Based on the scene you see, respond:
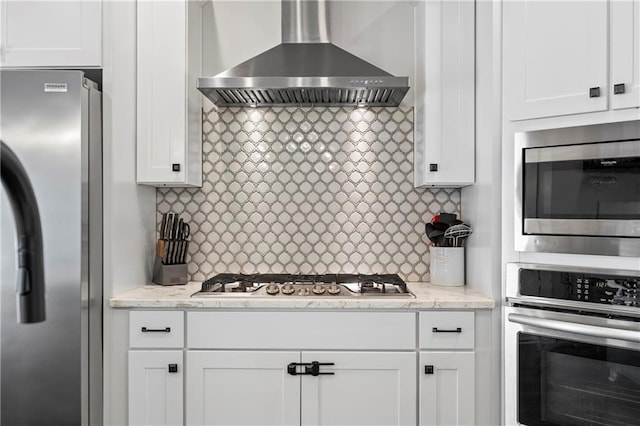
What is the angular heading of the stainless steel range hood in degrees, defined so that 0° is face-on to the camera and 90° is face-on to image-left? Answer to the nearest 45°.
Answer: approximately 0°

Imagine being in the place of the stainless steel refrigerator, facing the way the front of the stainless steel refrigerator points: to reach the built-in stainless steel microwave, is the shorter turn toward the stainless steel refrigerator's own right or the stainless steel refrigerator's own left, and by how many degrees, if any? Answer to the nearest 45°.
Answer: approximately 45° to the stainless steel refrigerator's own left

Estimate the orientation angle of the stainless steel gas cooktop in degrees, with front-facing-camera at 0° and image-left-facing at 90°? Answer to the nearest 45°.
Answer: approximately 0°

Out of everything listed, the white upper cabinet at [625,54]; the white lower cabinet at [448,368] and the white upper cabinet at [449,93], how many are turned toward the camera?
3

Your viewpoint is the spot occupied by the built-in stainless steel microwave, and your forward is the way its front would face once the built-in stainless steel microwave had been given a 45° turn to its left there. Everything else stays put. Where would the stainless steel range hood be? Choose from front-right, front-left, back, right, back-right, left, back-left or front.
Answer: right

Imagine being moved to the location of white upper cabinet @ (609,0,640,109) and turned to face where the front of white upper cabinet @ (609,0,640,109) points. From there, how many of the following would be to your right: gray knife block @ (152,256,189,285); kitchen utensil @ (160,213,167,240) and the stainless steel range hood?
3
